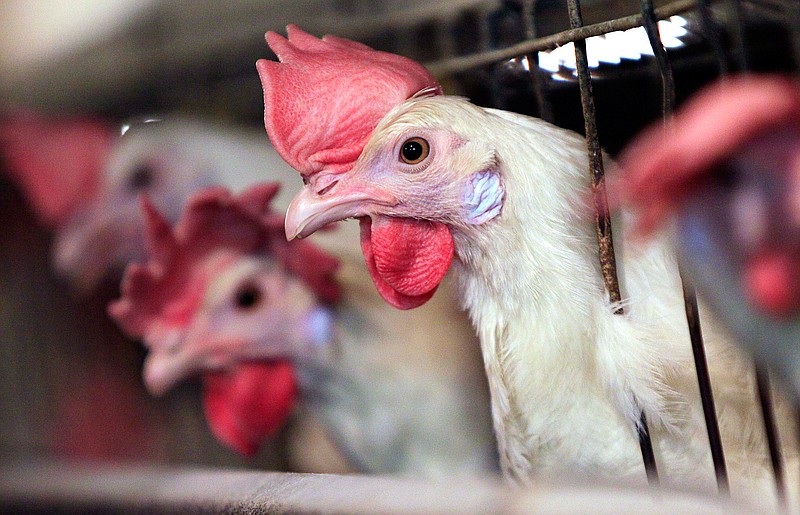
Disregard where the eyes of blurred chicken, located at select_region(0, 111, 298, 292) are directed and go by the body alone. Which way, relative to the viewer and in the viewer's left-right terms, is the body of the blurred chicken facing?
facing to the left of the viewer

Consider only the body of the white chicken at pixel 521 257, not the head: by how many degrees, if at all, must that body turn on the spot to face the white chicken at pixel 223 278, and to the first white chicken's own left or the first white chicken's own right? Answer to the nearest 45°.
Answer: approximately 45° to the first white chicken's own right

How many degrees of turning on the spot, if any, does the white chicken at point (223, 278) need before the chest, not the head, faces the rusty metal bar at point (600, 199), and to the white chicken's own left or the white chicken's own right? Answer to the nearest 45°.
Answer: approximately 135° to the white chicken's own left

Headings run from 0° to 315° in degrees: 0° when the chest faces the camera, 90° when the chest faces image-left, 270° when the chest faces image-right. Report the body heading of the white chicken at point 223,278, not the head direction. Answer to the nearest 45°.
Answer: approximately 90°

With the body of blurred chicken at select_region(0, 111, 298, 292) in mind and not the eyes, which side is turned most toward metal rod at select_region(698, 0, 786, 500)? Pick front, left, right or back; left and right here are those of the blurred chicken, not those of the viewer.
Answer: left
